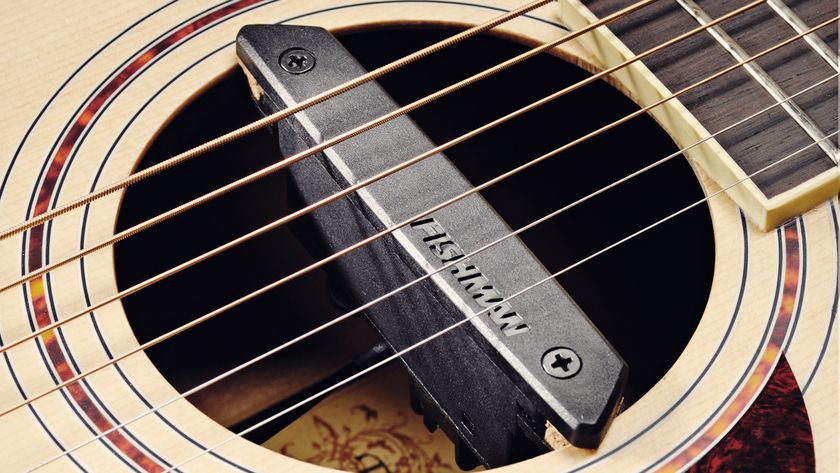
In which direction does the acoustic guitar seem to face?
toward the camera
